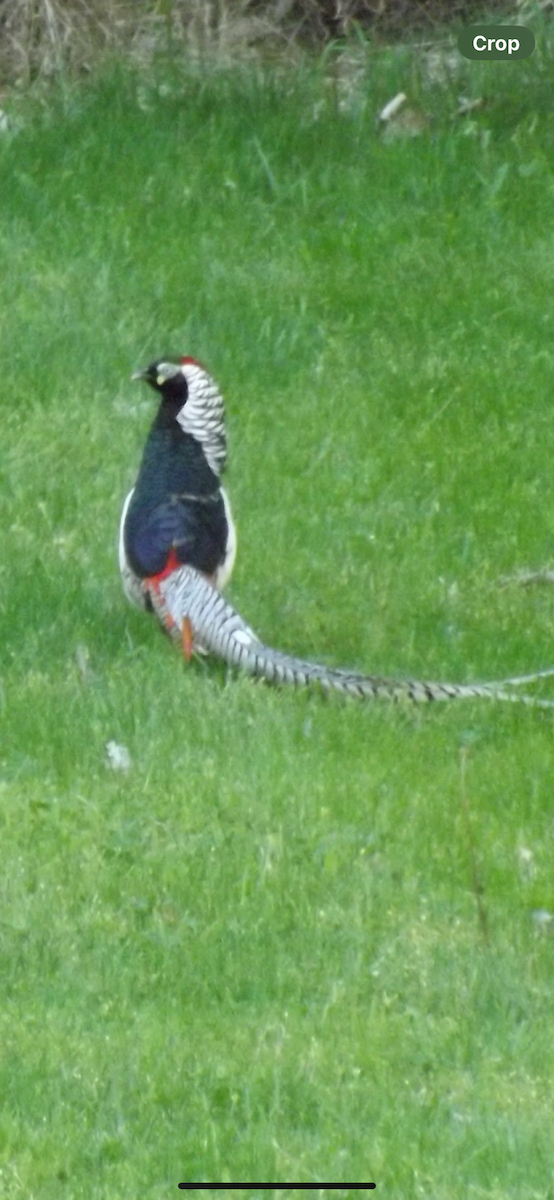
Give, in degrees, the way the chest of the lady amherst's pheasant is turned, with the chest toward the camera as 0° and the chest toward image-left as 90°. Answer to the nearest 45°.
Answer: approximately 135°
